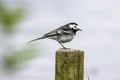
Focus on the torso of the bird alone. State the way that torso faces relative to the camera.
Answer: to the viewer's right
